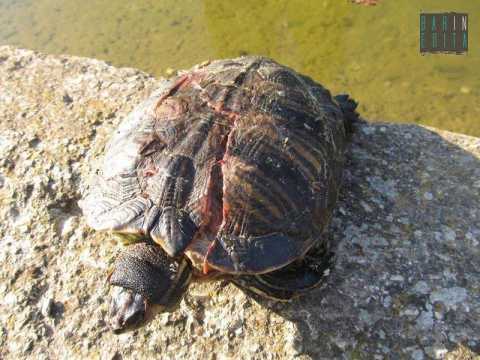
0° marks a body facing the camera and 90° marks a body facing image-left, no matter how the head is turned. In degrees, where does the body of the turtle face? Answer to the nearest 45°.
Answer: approximately 45°
